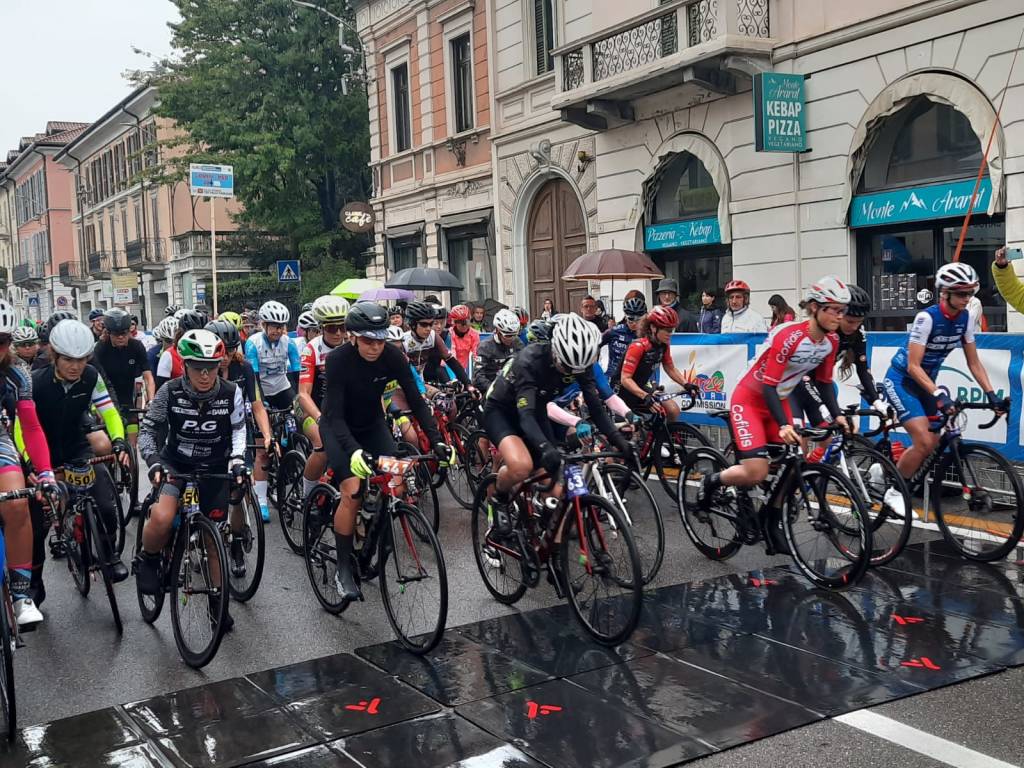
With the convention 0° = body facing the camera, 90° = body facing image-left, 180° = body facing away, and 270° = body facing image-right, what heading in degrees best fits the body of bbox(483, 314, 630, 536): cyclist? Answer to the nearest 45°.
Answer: approximately 315°

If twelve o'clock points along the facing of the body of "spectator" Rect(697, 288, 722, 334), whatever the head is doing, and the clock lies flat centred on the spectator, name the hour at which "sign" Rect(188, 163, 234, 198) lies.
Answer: The sign is roughly at 2 o'clock from the spectator.

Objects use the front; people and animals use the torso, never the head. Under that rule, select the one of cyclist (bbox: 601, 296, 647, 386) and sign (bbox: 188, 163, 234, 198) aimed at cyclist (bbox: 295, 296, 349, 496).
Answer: the sign

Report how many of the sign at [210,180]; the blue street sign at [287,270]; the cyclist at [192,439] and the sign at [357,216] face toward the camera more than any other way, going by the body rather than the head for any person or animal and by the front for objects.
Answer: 4

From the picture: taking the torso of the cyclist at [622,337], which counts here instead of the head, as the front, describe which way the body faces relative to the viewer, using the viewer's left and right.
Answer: facing the viewer and to the right of the viewer

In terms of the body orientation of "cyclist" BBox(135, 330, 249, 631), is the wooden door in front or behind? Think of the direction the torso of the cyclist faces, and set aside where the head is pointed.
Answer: behind

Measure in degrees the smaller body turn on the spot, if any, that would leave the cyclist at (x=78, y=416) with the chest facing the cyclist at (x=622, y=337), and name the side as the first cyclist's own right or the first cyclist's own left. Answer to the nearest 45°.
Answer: approximately 90° to the first cyclist's own left

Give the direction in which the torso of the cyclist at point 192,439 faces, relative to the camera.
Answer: toward the camera

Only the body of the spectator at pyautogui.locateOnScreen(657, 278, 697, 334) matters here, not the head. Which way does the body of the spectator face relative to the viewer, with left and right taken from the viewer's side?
facing the viewer and to the left of the viewer

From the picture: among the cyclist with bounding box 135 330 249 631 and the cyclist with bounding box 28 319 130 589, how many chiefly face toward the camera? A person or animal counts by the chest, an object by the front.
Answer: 2

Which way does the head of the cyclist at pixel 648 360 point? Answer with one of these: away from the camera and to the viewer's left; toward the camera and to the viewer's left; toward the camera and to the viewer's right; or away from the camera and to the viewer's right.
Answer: toward the camera and to the viewer's right

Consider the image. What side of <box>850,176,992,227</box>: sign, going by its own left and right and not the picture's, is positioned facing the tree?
right

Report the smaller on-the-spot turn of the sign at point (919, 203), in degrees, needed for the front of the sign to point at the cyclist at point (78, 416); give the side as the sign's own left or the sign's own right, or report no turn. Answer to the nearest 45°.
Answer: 0° — it already faces them
